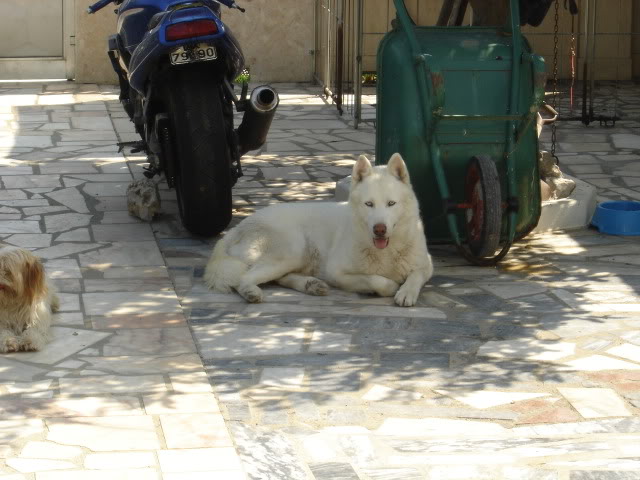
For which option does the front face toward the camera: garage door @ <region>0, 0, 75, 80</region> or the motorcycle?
the garage door

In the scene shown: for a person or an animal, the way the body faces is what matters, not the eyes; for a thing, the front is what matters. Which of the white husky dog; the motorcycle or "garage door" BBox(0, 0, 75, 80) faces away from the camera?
the motorcycle

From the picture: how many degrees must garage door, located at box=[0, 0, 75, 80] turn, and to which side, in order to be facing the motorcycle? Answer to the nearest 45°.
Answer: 0° — it already faces it

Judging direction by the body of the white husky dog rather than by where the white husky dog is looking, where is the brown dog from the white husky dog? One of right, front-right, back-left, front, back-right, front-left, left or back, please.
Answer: right

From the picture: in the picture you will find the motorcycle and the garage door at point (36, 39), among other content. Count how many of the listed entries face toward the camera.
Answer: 1

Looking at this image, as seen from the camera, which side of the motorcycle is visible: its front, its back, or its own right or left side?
back

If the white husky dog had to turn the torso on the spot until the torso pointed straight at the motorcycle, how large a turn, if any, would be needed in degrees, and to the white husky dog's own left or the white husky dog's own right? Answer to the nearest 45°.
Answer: approximately 180°

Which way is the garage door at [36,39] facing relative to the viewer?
toward the camera

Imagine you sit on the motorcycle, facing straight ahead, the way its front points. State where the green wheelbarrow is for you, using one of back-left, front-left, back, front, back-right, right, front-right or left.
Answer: right

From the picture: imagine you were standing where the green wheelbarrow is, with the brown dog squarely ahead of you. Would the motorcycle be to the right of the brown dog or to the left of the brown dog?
right

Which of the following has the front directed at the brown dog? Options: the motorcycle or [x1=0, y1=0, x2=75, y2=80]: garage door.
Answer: the garage door

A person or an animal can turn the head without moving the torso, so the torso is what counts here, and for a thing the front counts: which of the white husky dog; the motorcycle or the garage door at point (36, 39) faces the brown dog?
the garage door

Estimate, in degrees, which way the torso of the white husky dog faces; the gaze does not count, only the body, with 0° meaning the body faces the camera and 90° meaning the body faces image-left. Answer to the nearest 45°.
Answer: approximately 315°

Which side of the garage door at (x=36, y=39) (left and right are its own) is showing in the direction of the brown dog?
front

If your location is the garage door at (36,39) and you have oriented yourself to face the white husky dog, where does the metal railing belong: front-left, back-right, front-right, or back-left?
front-left

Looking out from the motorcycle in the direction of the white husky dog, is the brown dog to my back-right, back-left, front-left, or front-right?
front-right

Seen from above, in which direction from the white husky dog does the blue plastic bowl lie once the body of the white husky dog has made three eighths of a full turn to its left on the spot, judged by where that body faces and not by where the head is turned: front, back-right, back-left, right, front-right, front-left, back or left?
front-right
